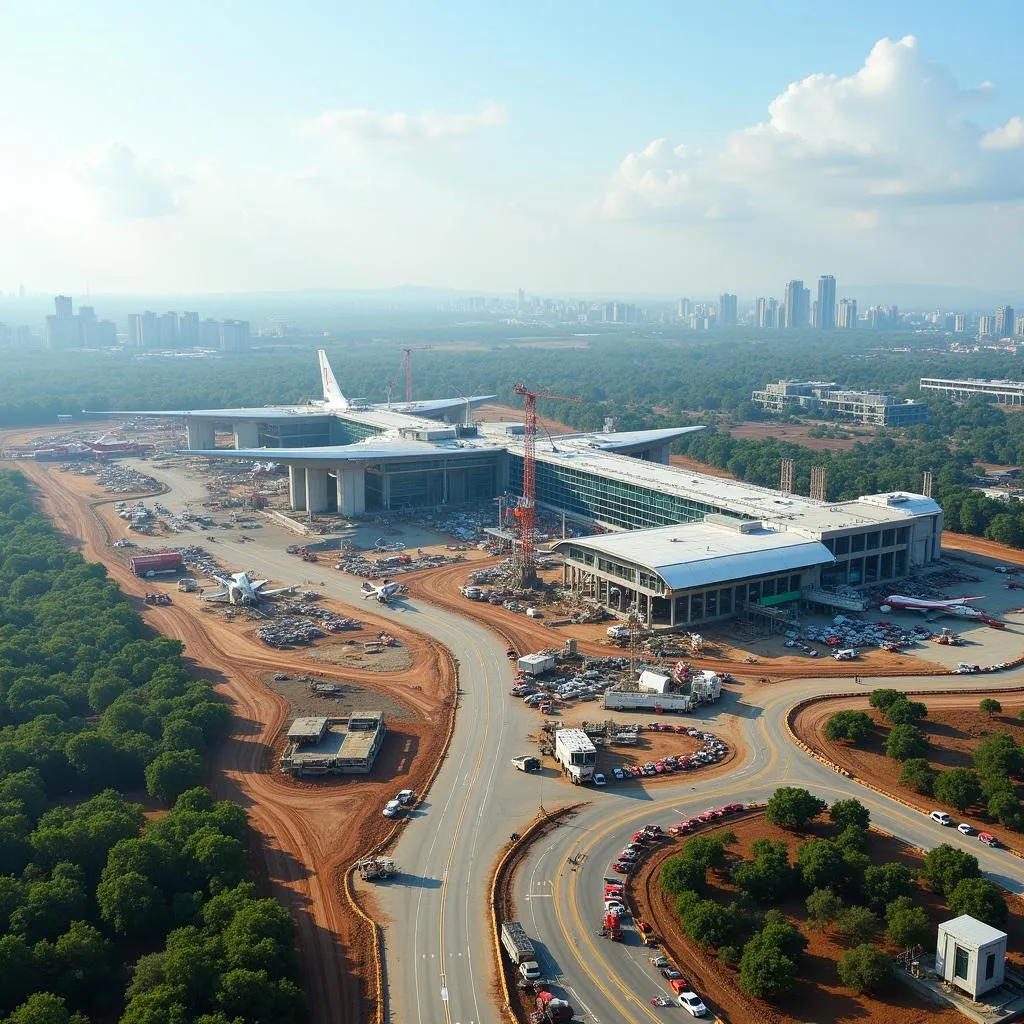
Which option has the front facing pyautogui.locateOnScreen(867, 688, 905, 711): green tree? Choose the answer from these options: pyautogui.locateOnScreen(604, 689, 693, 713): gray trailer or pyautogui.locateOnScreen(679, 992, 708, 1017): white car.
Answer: the gray trailer

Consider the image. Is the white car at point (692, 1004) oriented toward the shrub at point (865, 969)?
no

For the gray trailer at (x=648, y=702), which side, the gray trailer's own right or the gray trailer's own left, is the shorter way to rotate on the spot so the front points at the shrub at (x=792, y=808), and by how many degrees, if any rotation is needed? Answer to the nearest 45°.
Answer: approximately 45° to the gray trailer's own right

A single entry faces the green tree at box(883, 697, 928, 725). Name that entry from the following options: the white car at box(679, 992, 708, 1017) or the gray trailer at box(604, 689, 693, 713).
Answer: the gray trailer

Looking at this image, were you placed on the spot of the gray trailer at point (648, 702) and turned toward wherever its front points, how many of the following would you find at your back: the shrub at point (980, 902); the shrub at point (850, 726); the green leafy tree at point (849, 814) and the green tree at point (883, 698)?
0

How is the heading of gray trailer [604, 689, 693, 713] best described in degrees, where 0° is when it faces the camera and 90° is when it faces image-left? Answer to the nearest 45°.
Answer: approximately 270°

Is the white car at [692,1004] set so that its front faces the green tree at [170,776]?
no

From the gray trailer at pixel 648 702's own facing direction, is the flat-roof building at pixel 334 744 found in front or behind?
behind

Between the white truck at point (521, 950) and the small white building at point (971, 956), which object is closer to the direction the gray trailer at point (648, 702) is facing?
the small white building

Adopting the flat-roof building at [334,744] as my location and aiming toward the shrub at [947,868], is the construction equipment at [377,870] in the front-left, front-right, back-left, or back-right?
front-right

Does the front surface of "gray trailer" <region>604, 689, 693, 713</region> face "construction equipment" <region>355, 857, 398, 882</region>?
no

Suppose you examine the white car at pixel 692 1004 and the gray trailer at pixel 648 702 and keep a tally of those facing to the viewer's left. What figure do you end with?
0

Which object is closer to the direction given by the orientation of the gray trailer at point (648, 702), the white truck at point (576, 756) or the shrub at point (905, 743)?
the shrub
